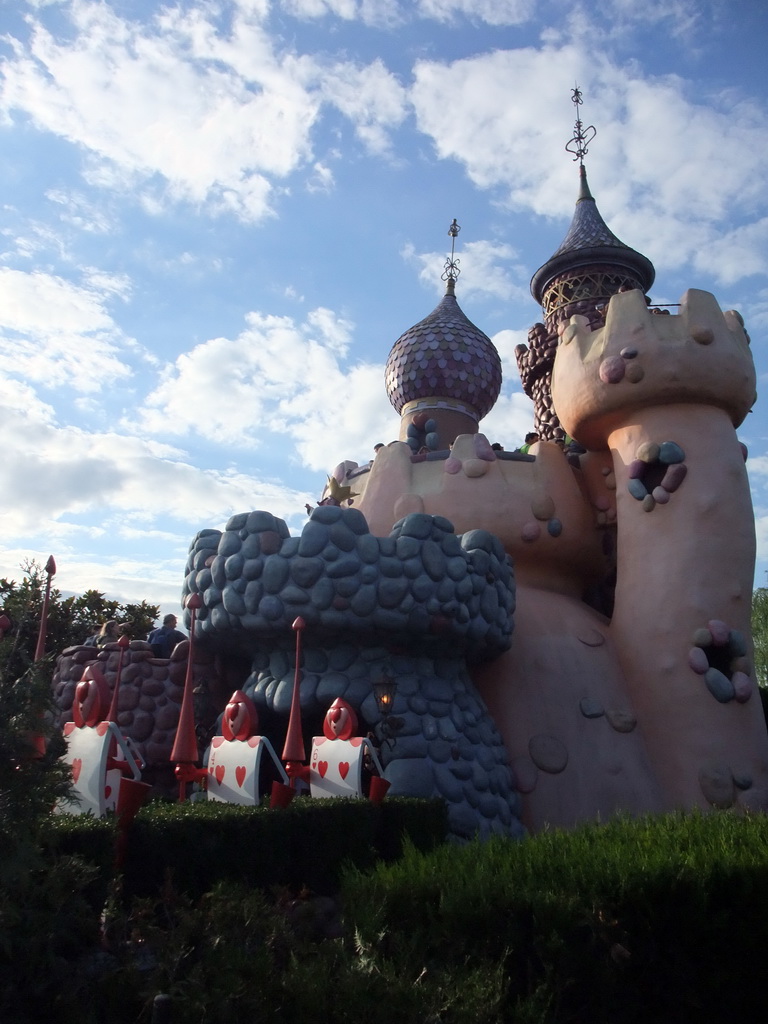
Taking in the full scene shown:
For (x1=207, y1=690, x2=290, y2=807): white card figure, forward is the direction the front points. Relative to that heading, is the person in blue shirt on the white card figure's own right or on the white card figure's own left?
on the white card figure's own right

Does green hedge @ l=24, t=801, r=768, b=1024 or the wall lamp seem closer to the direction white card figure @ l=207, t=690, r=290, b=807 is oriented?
the green hedge

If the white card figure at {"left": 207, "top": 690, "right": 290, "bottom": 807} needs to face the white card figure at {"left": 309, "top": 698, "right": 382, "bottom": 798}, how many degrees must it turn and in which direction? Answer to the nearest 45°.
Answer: approximately 135° to its left

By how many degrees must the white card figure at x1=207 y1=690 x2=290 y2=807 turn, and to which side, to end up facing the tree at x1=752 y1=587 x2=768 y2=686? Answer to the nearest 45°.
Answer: approximately 180°

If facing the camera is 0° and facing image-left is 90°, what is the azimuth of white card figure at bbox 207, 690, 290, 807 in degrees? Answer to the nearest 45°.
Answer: approximately 45°

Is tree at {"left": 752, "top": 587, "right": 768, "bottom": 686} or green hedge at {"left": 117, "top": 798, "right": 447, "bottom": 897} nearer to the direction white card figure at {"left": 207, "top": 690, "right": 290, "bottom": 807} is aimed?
the green hedge

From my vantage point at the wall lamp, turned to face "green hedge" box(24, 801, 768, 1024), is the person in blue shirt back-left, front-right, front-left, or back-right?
back-right
